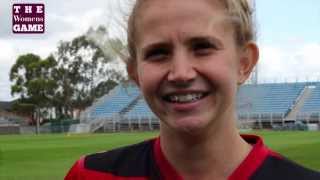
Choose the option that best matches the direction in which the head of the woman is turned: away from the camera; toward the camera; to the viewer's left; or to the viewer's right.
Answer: toward the camera

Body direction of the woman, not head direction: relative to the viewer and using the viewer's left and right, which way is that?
facing the viewer
